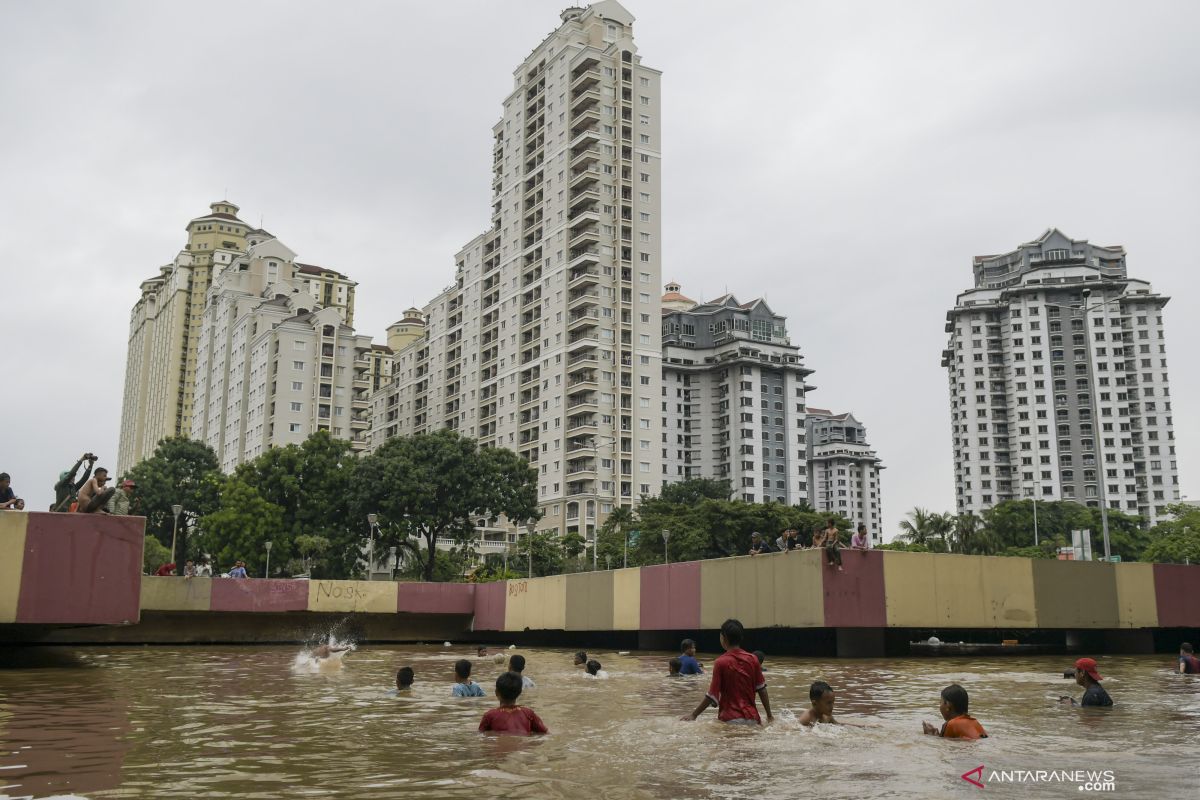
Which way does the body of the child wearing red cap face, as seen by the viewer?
to the viewer's left

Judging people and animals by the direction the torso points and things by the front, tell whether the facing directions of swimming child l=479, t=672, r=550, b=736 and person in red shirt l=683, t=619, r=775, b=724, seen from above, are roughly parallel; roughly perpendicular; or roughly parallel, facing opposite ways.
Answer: roughly parallel

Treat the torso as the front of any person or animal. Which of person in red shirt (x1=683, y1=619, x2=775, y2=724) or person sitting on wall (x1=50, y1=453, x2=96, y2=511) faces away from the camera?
the person in red shirt

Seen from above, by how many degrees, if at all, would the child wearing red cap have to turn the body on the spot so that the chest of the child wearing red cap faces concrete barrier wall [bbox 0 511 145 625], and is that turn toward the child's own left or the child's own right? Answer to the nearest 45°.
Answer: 0° — they already face it

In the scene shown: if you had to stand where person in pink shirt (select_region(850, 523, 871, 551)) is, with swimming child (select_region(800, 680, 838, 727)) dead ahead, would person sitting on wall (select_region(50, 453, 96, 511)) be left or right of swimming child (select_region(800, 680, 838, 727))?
right

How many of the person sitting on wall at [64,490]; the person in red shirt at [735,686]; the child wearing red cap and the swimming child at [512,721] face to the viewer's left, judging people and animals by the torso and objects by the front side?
1

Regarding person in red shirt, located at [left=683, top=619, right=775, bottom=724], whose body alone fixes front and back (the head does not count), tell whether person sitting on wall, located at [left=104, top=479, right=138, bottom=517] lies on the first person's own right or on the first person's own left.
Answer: on the first person's own left

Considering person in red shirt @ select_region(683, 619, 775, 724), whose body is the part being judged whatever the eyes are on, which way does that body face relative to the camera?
away from the camera

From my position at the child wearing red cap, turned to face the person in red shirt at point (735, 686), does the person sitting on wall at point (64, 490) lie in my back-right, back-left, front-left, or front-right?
front-right

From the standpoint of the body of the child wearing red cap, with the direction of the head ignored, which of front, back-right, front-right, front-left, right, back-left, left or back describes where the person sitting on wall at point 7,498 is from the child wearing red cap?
front

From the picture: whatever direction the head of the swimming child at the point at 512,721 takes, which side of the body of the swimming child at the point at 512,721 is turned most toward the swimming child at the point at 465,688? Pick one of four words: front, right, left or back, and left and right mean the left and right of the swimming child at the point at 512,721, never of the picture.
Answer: front

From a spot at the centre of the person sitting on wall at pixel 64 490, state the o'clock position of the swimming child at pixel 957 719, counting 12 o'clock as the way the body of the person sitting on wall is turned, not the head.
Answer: The swimming child is roughly at 2 o'clock from the person sitting on wall.

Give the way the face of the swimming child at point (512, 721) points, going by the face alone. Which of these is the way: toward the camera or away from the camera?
away from the camera

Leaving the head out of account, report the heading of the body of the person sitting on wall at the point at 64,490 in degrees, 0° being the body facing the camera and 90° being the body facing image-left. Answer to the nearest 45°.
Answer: approximately 270°

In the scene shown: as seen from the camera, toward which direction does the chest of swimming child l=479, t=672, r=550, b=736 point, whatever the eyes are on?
away from the camera

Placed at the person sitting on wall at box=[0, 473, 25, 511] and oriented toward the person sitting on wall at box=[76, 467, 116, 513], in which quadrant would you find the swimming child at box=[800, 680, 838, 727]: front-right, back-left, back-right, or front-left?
front-right

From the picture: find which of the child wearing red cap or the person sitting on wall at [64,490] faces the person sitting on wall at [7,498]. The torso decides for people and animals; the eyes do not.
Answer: the child wearing red cap

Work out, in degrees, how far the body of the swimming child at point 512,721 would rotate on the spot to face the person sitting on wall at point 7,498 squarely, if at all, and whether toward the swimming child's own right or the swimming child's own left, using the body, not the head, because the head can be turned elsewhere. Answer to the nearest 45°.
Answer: approximately 45° to the swimming child's own left

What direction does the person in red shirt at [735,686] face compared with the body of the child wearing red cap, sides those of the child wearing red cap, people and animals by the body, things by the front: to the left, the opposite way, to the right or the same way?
to the right

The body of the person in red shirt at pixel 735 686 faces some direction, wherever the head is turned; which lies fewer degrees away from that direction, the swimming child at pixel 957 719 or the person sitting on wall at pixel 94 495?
the person sitting on wall
